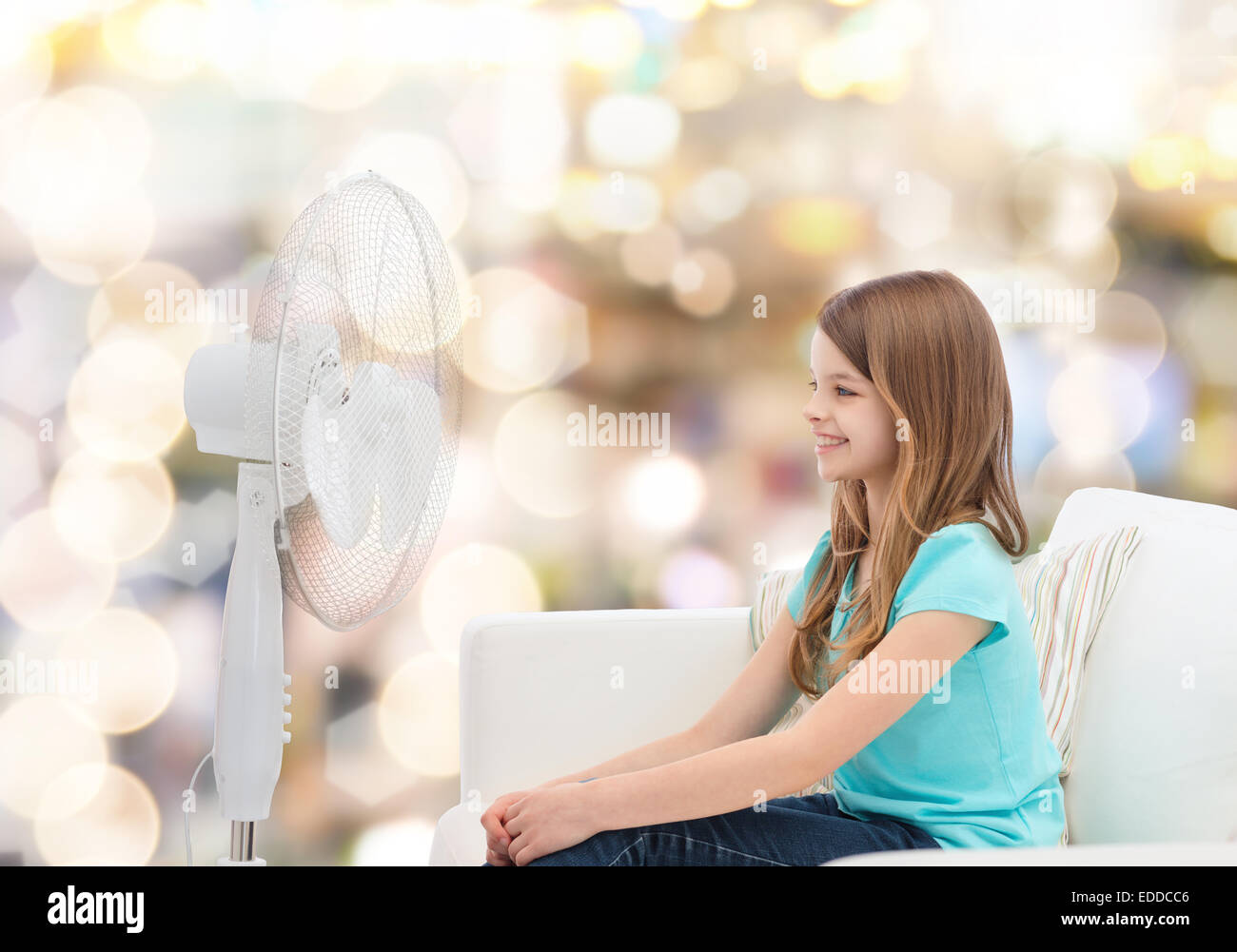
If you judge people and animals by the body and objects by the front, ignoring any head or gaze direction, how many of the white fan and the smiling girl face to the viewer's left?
1

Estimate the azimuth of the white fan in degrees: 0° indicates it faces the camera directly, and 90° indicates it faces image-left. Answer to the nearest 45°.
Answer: approximately 315°

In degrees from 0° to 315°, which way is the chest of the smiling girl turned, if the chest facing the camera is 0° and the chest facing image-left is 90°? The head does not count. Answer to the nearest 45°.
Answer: approximately 90°

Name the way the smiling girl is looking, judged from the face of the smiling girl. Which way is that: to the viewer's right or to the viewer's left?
to the viewer's left
